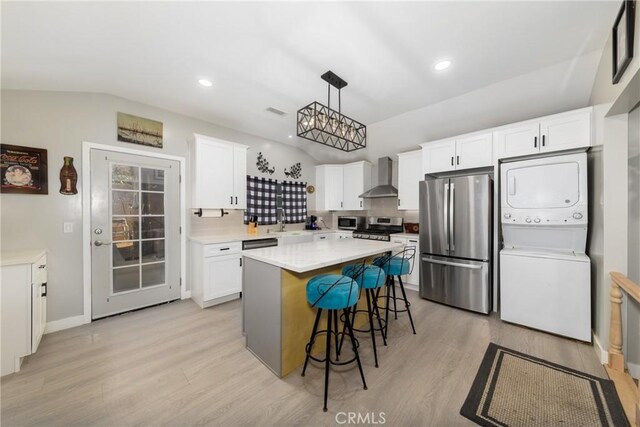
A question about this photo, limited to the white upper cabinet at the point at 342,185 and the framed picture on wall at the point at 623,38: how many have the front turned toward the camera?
1

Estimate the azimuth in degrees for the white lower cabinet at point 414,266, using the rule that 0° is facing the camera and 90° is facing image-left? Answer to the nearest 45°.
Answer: approximately 45°

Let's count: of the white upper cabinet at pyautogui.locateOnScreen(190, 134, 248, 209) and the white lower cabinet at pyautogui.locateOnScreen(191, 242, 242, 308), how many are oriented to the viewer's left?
0

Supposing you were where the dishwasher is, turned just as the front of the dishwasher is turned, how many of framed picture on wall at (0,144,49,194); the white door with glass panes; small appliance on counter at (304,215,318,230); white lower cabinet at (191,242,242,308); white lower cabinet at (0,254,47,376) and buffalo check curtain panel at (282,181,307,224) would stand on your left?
2

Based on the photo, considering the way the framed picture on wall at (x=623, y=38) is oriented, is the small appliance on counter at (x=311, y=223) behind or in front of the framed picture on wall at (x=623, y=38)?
in front

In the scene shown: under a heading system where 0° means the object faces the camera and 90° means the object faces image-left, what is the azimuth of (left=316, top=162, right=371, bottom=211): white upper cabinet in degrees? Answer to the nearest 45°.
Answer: approximately 0°

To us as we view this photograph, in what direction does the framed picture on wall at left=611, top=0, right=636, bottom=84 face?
facing to the left of the viewer
